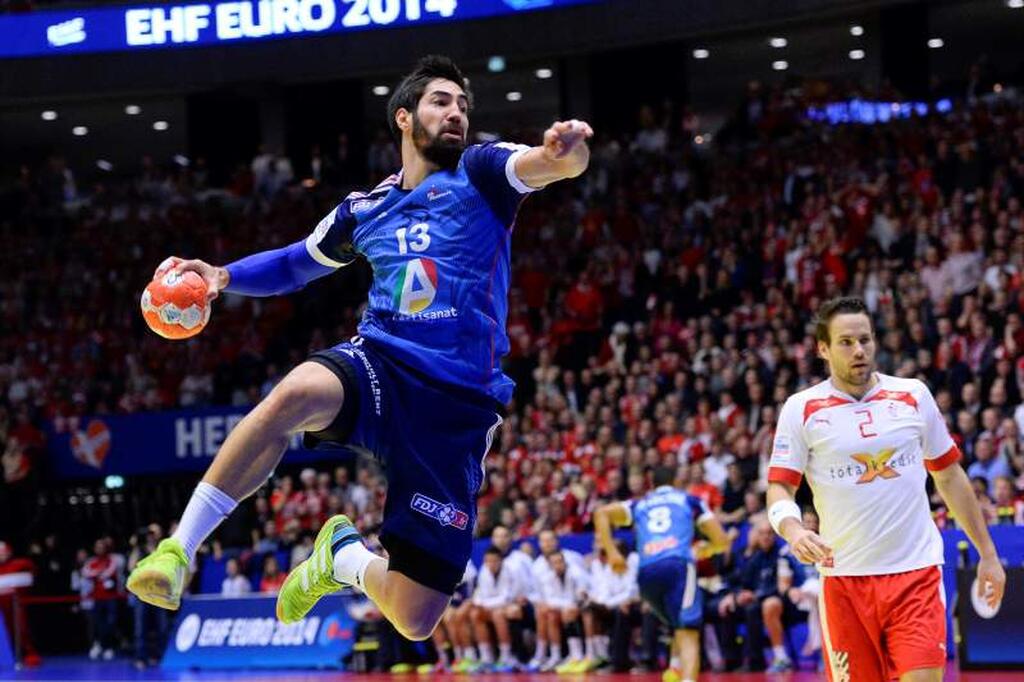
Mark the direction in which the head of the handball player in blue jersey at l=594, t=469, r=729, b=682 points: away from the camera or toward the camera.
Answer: away from the camera

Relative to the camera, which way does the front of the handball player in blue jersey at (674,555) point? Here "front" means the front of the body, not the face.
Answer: away from the camera

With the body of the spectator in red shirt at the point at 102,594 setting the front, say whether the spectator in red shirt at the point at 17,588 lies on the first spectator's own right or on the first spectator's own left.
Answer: on the first spectator's own right

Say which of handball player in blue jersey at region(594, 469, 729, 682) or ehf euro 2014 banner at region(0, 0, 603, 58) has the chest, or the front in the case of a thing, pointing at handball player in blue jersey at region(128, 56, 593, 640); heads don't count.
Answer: the ehf euro 2014 banner

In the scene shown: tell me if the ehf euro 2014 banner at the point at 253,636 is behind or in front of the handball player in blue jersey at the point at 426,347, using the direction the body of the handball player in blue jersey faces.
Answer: behind
